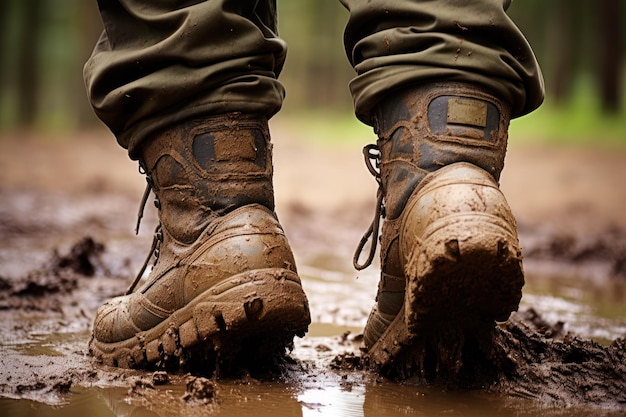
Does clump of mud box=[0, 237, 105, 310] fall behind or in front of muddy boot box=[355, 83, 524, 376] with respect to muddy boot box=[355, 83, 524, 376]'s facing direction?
in front

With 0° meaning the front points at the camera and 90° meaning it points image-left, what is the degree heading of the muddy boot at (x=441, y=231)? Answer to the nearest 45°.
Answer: approximately 135°

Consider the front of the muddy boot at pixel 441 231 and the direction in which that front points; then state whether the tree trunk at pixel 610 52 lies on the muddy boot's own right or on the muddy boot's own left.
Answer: on the muddy boot's own right

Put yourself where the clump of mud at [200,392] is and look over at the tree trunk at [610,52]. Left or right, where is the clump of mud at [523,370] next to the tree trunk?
right
